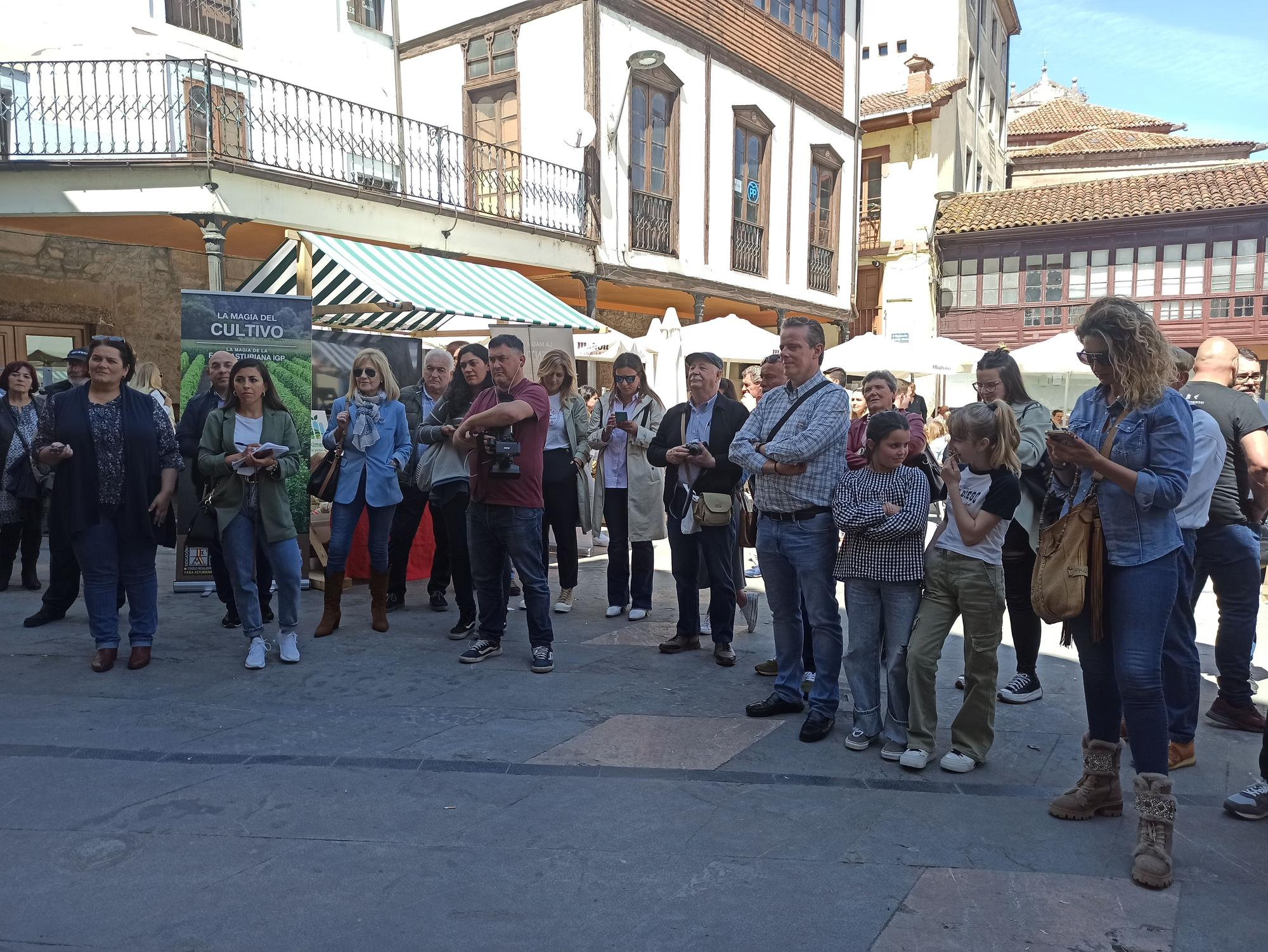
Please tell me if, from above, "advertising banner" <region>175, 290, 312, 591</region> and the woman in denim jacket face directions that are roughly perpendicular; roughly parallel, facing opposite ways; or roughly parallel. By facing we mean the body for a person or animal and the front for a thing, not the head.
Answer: roughly perpendicular

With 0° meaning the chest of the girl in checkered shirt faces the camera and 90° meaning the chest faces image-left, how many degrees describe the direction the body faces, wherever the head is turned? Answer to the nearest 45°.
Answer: approximately 0°

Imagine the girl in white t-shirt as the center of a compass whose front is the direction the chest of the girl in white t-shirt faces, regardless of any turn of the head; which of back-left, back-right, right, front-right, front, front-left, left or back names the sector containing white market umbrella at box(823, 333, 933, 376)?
back-right

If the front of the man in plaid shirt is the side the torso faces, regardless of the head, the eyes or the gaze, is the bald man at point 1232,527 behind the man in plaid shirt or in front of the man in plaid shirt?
behind

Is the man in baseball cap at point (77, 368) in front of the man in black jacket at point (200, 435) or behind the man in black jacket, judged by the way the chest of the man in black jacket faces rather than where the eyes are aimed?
behind

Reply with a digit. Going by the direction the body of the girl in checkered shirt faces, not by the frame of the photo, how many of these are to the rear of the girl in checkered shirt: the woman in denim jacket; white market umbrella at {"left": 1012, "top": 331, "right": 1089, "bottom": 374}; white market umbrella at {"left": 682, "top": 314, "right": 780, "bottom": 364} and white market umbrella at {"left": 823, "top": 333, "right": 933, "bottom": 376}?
3

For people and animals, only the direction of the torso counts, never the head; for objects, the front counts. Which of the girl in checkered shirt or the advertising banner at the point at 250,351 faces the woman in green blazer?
the advertising banner

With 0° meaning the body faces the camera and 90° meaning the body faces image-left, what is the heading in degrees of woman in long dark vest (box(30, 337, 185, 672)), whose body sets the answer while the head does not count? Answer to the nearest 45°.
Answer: approximately 0°

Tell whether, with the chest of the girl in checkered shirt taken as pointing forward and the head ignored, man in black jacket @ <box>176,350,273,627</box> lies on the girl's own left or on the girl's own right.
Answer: on the girl's own right
